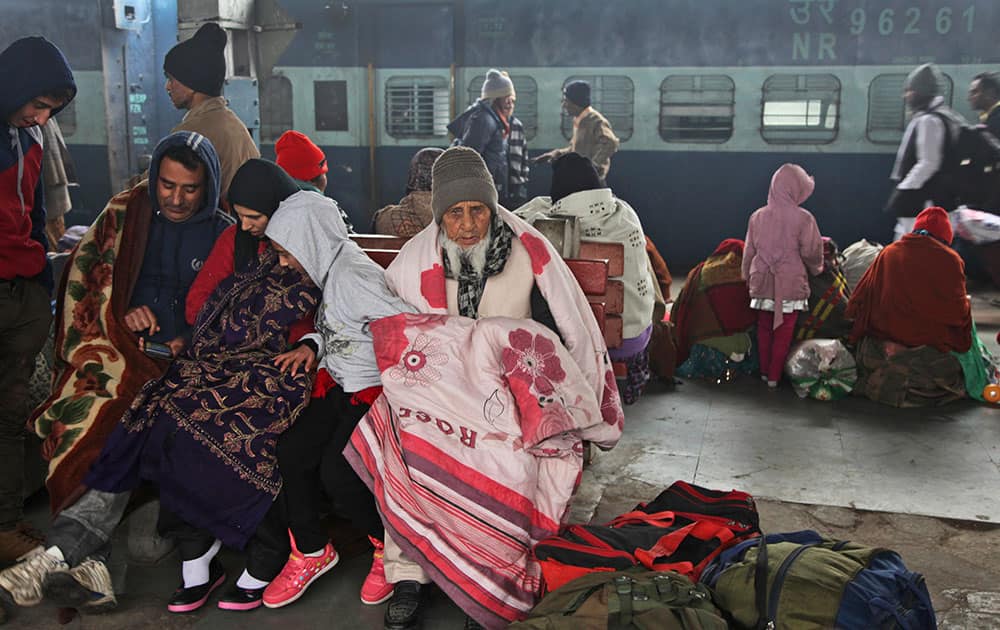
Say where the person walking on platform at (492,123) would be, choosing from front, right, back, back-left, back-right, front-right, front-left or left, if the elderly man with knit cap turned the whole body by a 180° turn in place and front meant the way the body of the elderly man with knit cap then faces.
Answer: front

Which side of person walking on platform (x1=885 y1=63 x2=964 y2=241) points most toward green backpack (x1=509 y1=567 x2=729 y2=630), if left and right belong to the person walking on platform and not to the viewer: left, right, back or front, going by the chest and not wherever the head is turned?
left

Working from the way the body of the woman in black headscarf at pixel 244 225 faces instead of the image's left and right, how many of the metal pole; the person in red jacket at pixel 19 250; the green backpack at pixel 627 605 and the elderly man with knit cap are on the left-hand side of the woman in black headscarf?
2

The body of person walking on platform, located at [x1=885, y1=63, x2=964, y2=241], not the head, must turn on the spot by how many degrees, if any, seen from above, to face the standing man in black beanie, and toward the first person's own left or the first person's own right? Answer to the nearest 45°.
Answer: approximately 45° to the first person's own left

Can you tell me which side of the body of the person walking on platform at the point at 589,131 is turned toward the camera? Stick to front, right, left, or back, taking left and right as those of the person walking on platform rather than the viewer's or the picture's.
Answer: left

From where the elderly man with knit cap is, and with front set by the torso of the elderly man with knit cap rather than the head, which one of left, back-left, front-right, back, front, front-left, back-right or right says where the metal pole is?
back

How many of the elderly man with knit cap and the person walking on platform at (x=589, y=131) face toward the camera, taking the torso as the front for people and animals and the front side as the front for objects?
1

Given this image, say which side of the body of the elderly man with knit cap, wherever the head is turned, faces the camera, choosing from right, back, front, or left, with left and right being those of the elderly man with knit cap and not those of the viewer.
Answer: front

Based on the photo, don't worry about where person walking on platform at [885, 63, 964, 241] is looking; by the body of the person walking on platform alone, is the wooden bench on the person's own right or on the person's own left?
on the person's own left

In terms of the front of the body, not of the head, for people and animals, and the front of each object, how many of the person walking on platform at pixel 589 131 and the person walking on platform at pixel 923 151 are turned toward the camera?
0

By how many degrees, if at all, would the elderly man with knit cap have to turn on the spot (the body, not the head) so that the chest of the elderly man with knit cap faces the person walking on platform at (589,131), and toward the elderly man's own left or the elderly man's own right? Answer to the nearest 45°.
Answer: approximately 180°

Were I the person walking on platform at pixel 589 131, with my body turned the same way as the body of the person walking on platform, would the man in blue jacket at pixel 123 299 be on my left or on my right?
on my left

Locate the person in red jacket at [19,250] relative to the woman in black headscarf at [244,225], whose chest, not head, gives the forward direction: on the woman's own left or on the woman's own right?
on the woman's own right

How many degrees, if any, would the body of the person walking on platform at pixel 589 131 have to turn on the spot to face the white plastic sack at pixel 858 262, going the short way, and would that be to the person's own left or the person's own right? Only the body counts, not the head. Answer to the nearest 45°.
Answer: approximately 135° to the person's own left

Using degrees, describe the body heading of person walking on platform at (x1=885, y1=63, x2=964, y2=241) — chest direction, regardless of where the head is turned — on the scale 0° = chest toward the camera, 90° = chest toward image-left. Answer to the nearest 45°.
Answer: approximately 90°

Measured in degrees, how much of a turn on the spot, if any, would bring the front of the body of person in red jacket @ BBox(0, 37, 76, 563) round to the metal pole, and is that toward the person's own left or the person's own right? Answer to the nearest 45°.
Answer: approximately 90° to the person's own left
